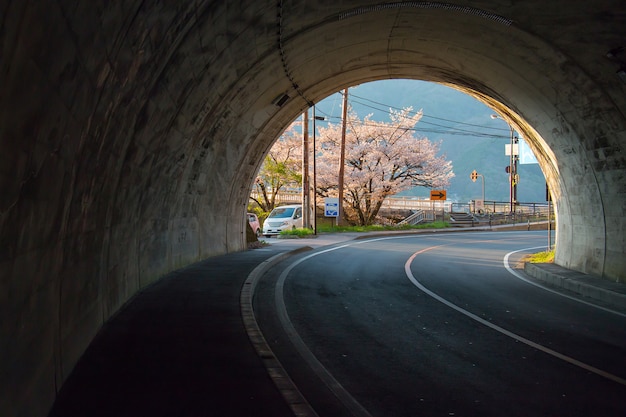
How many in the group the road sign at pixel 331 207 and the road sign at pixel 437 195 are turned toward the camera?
2

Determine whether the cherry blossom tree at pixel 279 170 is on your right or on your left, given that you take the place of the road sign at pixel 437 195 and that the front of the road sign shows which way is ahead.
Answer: on your right

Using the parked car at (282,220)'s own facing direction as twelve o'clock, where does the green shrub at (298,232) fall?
The green shrub is roughly at 10 o'clock from the parked car.

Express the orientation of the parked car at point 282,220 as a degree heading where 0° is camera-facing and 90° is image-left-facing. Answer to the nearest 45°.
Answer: approximately 45°

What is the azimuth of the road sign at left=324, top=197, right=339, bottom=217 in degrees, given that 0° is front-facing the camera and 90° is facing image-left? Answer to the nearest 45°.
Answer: approximately 0°

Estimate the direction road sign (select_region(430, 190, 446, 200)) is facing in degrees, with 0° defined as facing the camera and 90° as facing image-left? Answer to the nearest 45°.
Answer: approximately 0°
